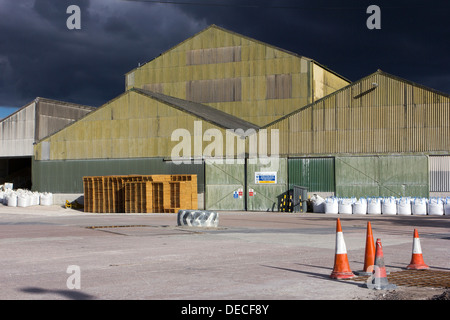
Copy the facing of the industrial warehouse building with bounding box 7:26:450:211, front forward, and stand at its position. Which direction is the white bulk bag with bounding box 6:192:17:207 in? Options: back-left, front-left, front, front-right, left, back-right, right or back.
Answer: right

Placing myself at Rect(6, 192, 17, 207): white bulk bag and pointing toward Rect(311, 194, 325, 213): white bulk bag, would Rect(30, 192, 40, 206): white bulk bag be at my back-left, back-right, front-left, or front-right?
front-left

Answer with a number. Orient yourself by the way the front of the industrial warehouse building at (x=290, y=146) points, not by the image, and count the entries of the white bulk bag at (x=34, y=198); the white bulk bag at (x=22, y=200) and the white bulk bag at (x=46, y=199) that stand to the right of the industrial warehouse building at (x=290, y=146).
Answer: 3

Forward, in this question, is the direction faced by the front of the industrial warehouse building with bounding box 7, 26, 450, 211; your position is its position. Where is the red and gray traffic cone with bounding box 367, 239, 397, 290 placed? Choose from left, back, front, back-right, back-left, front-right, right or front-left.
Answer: front

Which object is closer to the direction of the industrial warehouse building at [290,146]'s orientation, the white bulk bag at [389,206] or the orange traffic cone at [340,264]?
the orange traffic cone

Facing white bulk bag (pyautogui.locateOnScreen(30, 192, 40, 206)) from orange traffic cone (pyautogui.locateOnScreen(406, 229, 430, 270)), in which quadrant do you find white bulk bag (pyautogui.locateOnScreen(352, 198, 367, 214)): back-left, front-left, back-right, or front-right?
front-right

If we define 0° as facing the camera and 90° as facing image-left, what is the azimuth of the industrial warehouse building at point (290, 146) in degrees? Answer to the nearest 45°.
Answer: approximately 0°

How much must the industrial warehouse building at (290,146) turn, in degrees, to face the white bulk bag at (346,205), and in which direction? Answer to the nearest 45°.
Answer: approximately 45° to its left

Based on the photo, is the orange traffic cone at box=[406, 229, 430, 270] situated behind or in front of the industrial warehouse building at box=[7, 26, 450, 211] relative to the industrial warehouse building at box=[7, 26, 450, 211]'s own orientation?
in front

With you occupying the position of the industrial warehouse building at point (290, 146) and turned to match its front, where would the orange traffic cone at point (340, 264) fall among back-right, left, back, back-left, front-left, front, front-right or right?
front

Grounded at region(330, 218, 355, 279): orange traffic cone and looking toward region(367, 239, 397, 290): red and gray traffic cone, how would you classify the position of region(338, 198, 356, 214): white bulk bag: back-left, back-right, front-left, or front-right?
back-left
